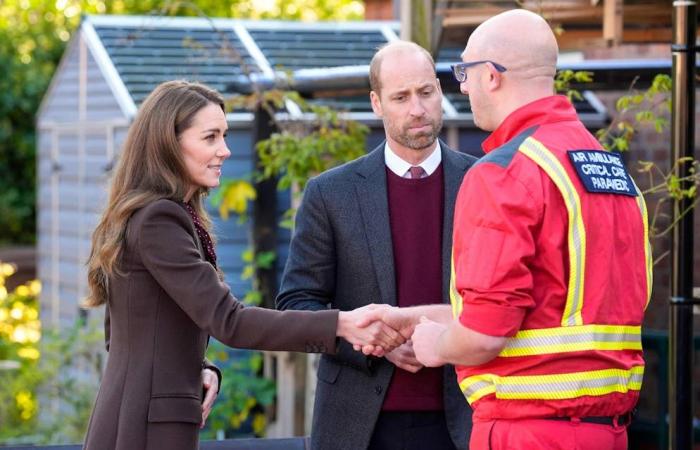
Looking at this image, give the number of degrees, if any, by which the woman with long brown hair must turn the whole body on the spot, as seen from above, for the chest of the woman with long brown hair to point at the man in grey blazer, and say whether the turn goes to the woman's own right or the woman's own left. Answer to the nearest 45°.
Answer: approximately 45° to the woman's own left

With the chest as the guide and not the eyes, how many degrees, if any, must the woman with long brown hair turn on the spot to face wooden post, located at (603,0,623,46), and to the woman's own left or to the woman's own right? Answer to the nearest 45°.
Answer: approximately 45° to the woman's own left

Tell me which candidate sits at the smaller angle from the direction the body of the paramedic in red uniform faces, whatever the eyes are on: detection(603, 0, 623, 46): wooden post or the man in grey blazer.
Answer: the man in grey blazer

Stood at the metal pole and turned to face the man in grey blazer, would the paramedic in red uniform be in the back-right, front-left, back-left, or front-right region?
front-left

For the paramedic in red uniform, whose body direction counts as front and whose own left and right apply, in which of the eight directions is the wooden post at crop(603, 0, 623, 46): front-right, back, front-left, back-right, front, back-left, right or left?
front-right

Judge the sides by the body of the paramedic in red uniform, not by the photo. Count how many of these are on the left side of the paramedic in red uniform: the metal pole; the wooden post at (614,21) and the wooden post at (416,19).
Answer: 0

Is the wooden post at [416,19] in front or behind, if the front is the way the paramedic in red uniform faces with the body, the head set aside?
in front

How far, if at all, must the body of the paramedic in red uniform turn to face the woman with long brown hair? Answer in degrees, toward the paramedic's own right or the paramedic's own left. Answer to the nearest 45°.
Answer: approximately 45° to the paramedic's own left

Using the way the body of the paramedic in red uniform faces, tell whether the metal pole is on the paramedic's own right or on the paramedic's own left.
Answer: on the paramedic's own right

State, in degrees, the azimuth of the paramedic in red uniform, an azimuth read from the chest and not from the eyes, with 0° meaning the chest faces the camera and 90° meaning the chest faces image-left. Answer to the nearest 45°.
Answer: approximately 135°

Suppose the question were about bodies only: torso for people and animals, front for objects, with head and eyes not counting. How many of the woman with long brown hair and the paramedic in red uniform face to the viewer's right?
1

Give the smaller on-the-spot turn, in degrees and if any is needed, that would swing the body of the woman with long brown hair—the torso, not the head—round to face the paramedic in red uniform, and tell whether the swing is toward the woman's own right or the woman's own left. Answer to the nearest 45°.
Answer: approximately 45° to the woman's own right

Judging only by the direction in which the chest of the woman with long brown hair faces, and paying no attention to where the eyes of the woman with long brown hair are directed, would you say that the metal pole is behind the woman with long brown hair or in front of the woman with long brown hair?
in front

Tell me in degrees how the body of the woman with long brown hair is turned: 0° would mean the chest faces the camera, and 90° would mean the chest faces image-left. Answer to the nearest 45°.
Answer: approximately 270°

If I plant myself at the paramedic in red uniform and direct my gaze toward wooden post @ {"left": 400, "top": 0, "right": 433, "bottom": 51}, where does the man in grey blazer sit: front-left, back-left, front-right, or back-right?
front-left

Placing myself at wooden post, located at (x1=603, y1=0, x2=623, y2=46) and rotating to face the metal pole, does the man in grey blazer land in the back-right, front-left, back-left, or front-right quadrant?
front-right
